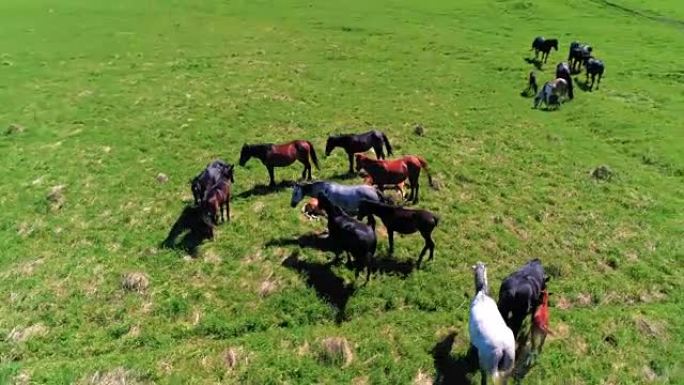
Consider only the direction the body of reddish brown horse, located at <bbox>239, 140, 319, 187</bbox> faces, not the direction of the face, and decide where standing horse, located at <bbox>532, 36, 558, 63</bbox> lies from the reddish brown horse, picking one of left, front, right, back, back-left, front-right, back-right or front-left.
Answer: back-right

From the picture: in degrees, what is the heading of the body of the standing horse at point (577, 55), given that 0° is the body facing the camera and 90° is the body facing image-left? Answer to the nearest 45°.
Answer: approximately 45°

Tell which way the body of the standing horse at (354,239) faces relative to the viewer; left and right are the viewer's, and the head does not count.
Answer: facing away from the viewer and to the left of the viewer

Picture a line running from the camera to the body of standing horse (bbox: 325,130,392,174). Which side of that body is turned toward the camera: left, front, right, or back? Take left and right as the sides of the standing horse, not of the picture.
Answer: left

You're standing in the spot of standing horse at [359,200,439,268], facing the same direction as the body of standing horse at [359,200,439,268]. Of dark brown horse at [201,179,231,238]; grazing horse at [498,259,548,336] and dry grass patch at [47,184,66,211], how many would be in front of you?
2

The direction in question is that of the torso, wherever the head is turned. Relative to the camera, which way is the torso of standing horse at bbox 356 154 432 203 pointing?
to the viewer's left

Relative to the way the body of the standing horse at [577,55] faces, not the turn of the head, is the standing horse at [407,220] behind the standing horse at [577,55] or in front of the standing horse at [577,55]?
in front

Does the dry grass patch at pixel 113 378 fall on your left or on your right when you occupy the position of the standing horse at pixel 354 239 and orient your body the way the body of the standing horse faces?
on your left

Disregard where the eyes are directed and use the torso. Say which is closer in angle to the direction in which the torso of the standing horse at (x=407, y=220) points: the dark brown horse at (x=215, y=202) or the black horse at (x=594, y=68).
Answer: the dark brown horse

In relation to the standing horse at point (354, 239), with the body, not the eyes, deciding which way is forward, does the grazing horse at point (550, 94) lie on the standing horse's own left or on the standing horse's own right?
on the standing horse's own right

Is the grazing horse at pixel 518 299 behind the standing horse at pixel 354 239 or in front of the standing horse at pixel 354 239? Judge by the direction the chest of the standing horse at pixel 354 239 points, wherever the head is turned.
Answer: behind

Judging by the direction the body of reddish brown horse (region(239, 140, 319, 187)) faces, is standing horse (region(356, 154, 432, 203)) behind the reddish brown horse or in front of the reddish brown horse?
behind

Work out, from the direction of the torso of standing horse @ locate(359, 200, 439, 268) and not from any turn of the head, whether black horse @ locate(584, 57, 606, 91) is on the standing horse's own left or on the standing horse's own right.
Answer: on the standing horse's own right
